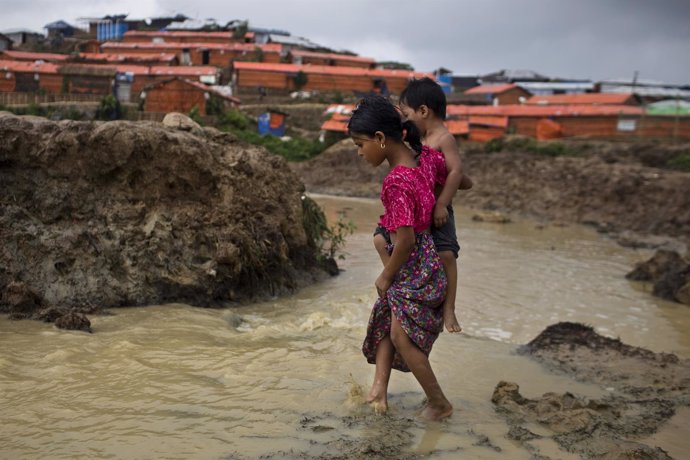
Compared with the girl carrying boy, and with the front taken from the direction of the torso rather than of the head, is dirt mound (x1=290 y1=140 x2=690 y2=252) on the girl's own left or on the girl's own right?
on the girl's own right

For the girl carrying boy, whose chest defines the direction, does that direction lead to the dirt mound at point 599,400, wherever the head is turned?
no

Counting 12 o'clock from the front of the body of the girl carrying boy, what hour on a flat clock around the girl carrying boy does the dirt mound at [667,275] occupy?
The dirt mound is roughly at 4 o'clock from the girl carrying boy.

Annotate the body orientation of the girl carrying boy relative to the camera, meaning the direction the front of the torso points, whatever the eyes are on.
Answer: to the viewer's left

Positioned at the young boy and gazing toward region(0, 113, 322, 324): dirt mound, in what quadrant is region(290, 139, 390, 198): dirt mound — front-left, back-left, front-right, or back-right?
front-right

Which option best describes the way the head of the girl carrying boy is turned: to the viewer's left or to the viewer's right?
to the viewer's left

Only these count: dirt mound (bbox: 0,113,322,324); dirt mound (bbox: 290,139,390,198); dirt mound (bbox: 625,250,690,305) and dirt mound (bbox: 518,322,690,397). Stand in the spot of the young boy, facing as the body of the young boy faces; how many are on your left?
0

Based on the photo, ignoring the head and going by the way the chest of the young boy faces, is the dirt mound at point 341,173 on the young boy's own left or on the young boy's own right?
on the young boy's own right
